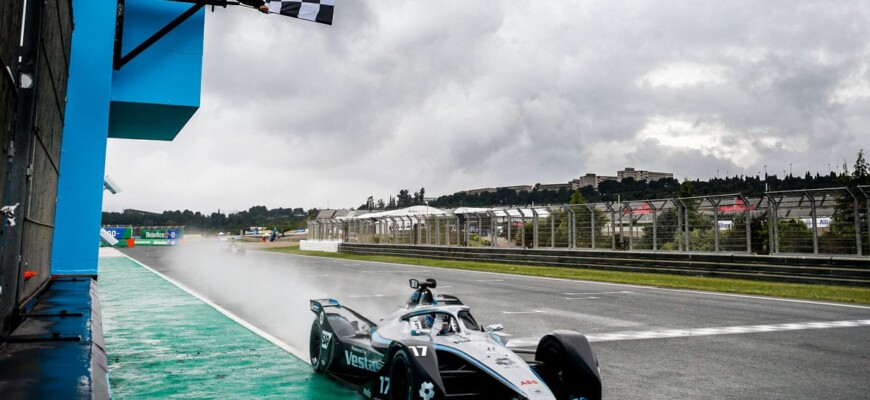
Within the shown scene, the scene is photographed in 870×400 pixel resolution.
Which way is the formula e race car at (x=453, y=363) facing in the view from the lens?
facing the viewer and to the right of the viewer

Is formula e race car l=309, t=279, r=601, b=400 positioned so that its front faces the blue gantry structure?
no

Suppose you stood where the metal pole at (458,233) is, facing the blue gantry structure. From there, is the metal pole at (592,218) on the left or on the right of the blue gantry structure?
left

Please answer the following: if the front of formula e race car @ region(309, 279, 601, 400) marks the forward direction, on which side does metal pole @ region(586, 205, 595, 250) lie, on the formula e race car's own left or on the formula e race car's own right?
on the formula e race car's own left

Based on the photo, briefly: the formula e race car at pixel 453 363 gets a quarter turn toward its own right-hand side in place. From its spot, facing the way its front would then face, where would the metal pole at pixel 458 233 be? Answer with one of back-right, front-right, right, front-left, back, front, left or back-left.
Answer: back-right
